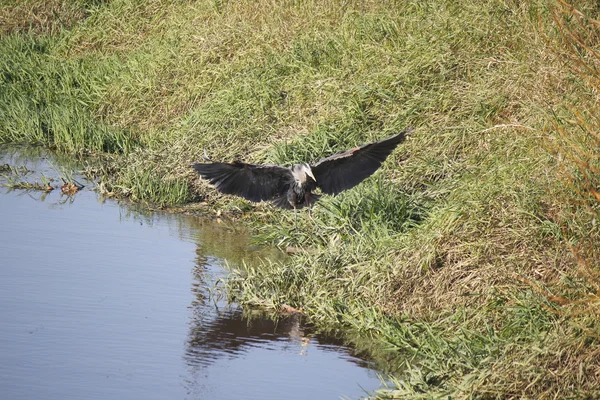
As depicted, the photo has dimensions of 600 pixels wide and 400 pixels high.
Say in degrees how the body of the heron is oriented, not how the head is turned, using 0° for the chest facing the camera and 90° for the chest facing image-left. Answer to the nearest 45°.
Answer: approximately 0°
